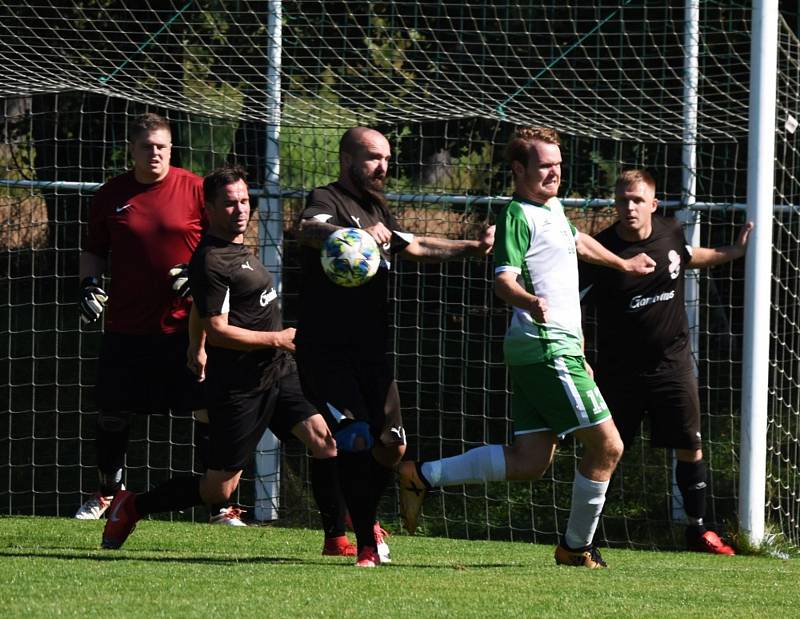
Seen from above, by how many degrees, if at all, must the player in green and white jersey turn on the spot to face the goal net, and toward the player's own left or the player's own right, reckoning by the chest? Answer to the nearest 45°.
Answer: approximately 135° to the player's own left

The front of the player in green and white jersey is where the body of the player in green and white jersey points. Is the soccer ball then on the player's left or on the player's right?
on the player's right
